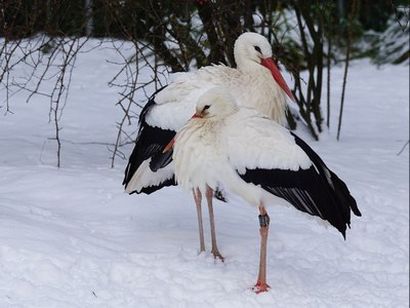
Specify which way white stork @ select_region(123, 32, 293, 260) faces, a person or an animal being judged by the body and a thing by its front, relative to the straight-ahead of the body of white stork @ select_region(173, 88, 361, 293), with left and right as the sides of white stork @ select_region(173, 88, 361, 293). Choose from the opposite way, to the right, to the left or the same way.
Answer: the opposite way

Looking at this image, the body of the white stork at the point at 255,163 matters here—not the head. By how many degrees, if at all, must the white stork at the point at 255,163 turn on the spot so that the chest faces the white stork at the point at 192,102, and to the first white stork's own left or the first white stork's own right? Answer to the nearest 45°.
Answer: approximately 45° to the first white stork's own right

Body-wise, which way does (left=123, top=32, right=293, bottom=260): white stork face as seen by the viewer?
to the viewer's right

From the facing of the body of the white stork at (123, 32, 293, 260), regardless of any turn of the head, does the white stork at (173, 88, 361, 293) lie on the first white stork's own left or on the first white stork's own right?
on the first white stork's own right

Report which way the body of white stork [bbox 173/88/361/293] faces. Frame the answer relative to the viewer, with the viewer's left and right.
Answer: facing to the left of the viewer

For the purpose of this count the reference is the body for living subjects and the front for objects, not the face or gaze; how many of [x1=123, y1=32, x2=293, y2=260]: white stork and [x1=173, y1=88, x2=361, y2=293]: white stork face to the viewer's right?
1
